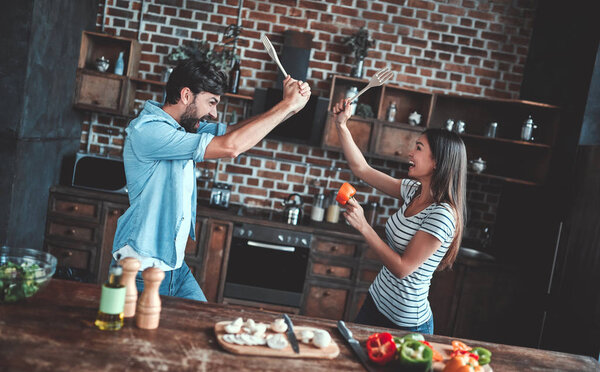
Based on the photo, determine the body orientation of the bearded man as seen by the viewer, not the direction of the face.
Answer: to the viewer's right

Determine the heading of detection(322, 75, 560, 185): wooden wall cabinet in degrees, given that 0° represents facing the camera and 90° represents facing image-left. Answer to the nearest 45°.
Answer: approximately 0°

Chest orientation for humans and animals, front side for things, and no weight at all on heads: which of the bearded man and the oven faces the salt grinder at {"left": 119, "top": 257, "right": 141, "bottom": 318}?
the oven

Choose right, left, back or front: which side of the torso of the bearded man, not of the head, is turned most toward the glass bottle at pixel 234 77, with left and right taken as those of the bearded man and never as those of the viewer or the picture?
left

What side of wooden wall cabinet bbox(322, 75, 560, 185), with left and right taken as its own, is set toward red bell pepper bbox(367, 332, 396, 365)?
front

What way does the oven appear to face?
toward the camera

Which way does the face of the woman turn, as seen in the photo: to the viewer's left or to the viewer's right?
to the viewer's left

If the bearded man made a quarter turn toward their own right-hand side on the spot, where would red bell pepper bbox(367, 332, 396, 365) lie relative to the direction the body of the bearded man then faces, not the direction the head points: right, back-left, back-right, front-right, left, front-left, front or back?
front-left

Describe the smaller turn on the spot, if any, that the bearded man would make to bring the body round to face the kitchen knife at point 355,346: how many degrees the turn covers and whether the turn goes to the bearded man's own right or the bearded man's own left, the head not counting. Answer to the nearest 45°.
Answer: approximately 45° to the bearded man's own right

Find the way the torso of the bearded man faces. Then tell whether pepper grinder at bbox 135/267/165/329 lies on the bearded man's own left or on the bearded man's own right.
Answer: on the bearded man's own right

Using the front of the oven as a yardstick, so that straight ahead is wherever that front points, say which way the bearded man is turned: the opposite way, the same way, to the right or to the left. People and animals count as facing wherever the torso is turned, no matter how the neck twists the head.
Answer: to the left

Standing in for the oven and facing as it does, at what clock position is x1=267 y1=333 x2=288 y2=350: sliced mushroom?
The sliced mushroom is roughly at 12 o'clock from the oven.

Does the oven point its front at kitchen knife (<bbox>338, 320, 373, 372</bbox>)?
yes

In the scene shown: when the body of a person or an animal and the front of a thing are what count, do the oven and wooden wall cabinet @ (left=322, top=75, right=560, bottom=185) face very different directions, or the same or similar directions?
same or similar directions

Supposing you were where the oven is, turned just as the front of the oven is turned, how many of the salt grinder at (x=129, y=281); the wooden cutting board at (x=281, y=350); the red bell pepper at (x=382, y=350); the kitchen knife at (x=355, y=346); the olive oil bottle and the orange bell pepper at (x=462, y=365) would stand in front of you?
6
